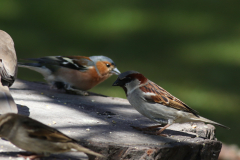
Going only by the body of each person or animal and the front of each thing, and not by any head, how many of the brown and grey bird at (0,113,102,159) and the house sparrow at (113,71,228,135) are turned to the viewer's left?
2

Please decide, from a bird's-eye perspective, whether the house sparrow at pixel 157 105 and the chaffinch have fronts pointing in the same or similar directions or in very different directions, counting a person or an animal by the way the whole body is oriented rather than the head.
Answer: very different directions

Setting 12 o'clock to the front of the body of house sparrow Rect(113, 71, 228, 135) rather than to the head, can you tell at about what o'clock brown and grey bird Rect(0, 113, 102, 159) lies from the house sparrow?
The brown and grey bird is roughly at 10 o'clock from the house sparrow.

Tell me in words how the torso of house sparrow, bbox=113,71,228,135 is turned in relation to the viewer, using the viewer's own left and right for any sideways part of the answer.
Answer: facing to the left of the viewer

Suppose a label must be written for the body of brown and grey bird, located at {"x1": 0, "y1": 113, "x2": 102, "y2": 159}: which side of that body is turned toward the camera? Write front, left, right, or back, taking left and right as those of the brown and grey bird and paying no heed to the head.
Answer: left

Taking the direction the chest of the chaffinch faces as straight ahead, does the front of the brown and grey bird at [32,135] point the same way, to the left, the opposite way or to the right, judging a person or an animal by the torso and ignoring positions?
the opposite way

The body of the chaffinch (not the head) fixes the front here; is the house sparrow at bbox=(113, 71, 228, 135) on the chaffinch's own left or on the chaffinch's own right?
on the chaffinch's own right

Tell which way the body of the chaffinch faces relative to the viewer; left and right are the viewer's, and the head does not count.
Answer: facing to the right of the viewer

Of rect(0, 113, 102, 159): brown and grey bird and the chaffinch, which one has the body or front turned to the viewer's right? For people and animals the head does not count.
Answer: the chaffinch
